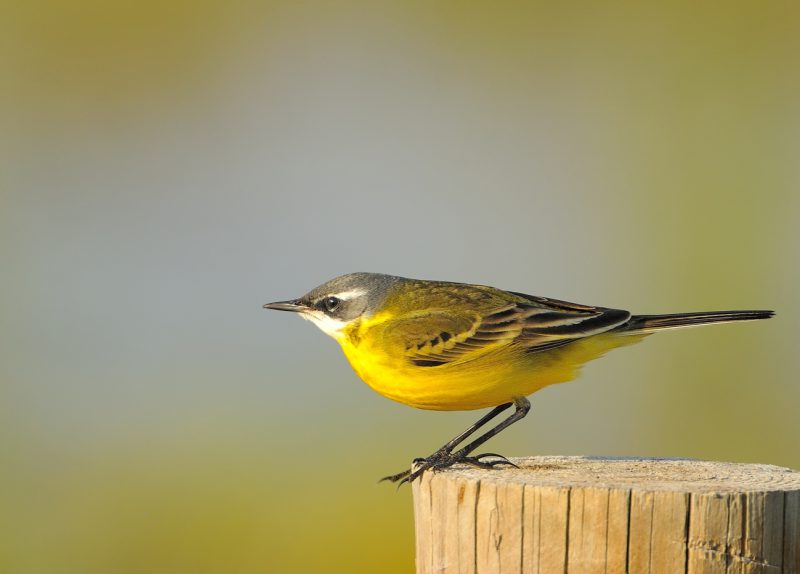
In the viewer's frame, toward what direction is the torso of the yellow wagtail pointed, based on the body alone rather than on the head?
to the viewer's left
